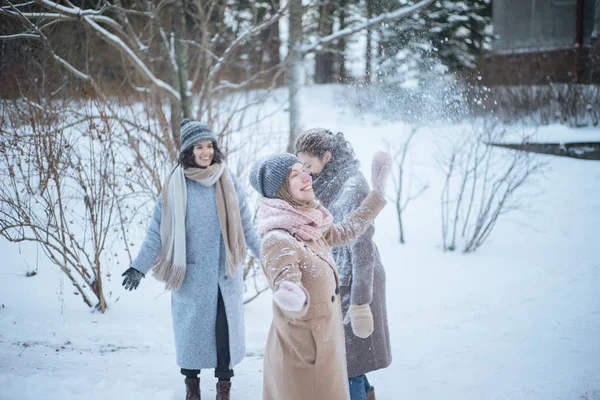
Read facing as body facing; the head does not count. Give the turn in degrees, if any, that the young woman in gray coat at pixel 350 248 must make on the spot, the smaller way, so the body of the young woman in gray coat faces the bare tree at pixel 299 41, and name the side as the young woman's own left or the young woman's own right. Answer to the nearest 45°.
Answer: approximately 90° to the young woman's own right

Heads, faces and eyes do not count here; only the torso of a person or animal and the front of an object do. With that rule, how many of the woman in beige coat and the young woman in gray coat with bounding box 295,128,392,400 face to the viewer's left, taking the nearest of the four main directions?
1

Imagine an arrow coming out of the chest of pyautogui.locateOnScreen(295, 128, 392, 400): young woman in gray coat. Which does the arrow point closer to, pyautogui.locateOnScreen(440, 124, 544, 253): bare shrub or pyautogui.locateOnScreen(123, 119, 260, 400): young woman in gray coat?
the young woman in gray coat

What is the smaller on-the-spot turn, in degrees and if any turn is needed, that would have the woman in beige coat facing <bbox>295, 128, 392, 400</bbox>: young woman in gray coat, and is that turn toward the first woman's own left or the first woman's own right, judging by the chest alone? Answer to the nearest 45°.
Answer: approximately 135° to the first woman's own left

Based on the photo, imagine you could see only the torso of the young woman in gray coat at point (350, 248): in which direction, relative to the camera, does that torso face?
to the viewer's left

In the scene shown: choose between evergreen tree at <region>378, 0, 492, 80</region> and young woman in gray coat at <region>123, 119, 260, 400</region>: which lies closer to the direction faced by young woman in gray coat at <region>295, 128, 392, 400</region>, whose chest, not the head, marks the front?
the young woman in gray coat

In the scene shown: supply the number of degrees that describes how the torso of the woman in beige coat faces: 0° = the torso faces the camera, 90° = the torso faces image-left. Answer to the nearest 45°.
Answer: approximately 315°

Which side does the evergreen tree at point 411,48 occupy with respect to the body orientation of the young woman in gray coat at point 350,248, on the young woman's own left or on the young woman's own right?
on the young woman's own right

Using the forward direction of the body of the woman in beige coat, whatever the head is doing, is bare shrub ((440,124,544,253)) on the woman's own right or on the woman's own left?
on the woman's own left

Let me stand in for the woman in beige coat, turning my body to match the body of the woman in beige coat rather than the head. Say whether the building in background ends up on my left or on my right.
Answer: on my left

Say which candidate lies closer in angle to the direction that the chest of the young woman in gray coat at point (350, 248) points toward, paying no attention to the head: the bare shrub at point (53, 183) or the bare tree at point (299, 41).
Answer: the bare shrub
